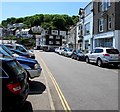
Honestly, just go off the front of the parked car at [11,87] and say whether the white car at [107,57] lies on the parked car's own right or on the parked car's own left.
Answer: on the parked car's own right

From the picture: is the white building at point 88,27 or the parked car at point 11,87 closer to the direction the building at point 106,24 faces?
the parked car

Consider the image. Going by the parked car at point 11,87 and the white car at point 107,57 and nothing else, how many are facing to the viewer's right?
0

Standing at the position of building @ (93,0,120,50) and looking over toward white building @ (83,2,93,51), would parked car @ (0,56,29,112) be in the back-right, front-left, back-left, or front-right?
back-left

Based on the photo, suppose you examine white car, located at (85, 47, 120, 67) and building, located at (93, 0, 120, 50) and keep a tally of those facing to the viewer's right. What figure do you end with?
0

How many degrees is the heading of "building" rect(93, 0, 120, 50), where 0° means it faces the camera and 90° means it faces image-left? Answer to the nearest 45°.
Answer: approximately 45°

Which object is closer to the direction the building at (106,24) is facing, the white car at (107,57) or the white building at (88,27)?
the white car

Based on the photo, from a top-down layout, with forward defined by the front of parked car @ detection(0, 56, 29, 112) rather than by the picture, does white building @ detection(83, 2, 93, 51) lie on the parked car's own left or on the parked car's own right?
on the parked car's own right

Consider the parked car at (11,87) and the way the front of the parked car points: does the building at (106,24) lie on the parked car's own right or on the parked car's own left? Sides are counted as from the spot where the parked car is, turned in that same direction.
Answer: on the parked car's own right

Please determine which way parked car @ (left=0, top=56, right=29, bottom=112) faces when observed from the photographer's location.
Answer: facing away from the viewer and to the left of the viewer
